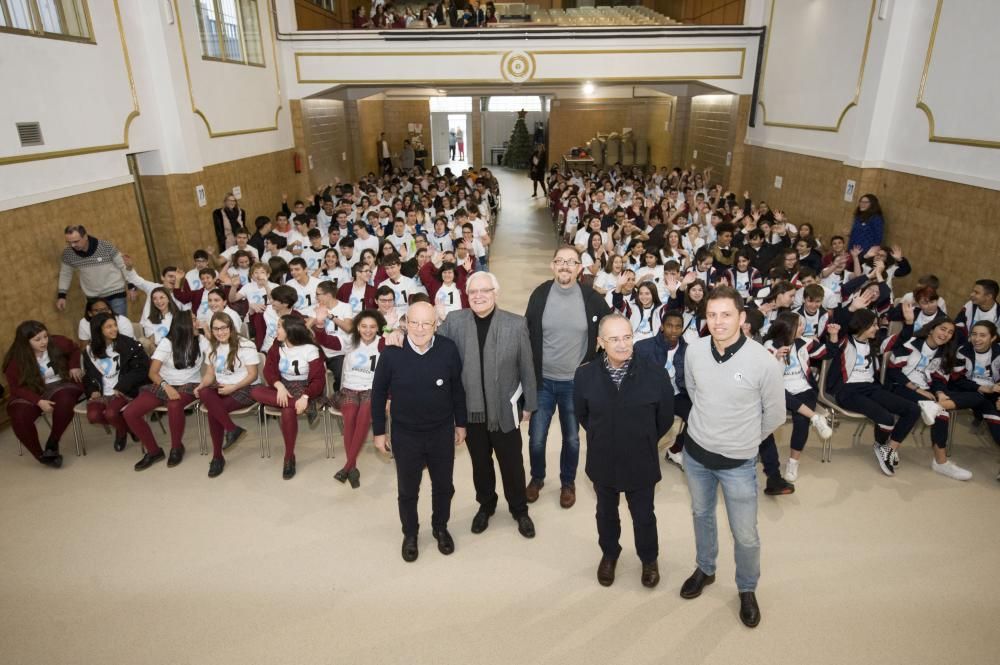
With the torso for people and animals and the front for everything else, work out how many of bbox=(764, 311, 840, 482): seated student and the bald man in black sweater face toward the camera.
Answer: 2

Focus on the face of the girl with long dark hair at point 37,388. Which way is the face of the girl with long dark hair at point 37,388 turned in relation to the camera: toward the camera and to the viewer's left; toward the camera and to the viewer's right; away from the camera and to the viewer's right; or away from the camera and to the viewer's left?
toward the camera and to the viewer's right

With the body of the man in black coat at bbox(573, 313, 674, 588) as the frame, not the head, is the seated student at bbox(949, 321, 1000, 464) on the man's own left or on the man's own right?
on the man's own left

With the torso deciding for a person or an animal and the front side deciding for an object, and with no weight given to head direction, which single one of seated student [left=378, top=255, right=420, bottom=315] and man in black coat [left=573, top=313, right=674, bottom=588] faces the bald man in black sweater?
the seated student

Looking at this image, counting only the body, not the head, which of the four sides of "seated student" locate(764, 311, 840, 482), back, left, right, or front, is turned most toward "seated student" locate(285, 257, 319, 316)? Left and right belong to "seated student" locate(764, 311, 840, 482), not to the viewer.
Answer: right

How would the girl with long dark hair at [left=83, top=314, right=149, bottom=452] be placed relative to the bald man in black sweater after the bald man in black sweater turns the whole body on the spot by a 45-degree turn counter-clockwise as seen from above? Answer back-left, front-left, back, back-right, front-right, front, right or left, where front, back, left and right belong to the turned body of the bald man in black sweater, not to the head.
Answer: back

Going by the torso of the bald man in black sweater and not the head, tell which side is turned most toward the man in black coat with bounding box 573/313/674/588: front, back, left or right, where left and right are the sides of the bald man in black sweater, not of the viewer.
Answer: left

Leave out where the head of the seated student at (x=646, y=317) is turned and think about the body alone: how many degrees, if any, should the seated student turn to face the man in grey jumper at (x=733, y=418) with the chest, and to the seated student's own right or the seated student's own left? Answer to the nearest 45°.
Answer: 0° — they already face them
